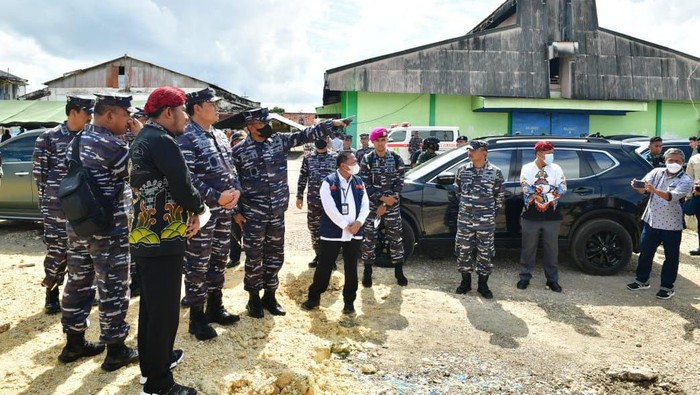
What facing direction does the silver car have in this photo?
to the viewer's left

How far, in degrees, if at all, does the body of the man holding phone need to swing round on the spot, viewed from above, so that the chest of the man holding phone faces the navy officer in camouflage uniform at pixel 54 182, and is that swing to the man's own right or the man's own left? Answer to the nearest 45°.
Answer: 0° — they already face them

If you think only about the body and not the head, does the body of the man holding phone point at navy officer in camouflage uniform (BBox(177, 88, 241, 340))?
yes

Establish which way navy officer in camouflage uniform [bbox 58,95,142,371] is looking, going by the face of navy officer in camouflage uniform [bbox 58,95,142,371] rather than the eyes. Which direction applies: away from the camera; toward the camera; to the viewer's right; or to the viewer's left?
to the viewer's right

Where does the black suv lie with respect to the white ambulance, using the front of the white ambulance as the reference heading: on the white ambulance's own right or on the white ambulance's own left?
on the white ambulance's own left

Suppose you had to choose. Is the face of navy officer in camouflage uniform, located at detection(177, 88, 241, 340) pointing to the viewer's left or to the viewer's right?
to the viewer's right

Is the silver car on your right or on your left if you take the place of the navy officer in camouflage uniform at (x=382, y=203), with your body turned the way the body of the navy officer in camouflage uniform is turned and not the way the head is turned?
on your right

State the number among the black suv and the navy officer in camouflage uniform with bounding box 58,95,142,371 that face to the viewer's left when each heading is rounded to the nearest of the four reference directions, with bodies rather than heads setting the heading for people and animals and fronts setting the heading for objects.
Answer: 1

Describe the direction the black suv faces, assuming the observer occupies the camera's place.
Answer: facing to the left of the viewer

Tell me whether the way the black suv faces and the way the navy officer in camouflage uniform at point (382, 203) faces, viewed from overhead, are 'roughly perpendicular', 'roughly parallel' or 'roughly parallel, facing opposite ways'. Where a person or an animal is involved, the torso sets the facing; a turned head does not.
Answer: roughly perpendicular
